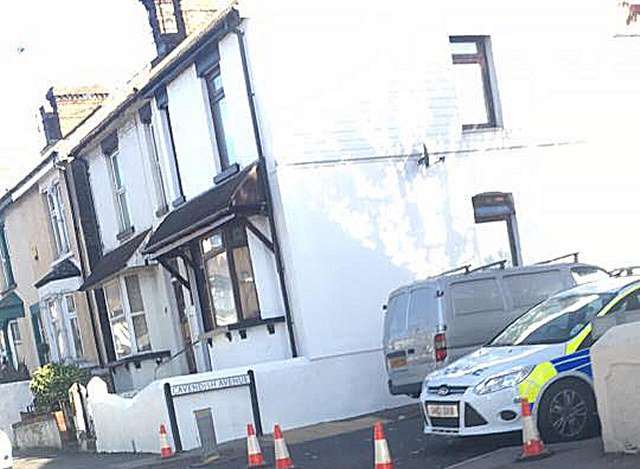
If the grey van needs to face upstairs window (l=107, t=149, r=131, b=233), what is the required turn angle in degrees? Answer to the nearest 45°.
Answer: approximately 90° to its left

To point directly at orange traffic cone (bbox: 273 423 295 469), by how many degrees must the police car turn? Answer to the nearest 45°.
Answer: approximately 45° to its right

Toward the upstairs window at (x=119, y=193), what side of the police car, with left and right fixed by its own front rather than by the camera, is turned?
right

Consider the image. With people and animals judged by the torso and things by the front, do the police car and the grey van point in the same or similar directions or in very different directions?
very different directions

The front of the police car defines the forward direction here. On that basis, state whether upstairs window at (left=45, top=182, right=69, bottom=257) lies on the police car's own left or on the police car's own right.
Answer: on the police car's own right

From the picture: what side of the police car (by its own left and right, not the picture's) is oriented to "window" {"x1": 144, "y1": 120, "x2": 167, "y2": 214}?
right

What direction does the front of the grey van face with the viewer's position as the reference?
facing away from the viewer and to the right of the viewer

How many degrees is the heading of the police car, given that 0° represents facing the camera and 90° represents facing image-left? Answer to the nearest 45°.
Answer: approximately 45°
